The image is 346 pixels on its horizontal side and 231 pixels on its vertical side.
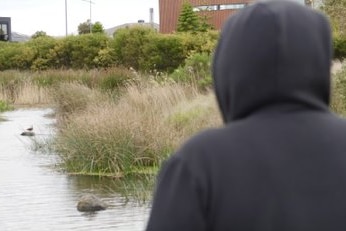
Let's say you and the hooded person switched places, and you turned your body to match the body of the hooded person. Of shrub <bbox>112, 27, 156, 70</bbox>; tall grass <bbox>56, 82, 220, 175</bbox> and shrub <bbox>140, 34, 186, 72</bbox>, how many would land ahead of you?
3

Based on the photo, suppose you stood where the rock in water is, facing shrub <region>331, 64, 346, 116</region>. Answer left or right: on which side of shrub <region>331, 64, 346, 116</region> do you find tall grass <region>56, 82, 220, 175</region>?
left

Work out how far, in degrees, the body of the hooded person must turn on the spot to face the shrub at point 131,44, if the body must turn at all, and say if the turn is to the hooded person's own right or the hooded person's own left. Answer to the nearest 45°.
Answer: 0° — they already face it

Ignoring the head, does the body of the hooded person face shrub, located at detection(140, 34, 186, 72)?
yes

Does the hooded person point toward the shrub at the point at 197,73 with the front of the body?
yes

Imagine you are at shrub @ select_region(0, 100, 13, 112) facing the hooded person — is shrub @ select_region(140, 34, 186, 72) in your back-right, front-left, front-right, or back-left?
back-left

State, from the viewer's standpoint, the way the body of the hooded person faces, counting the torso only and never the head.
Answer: away from the camera
